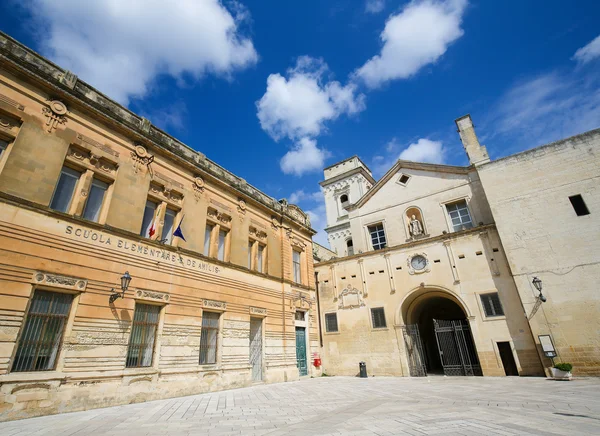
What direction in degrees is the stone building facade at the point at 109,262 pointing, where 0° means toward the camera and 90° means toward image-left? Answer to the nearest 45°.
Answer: approximately 315°

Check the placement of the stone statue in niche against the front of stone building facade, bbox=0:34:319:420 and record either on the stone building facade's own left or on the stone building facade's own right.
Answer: on the stone building facade's own left

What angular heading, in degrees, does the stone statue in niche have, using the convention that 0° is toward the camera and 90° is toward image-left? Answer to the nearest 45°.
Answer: approximately 0°

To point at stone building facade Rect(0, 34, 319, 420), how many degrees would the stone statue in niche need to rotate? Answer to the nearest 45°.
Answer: approximately 45° to its right

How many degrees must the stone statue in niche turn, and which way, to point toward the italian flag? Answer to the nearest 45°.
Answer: approximately 45° to its right

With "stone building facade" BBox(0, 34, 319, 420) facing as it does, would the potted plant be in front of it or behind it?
in front

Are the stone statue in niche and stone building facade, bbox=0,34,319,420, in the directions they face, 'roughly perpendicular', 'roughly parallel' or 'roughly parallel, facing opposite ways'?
roughly perpendicular
